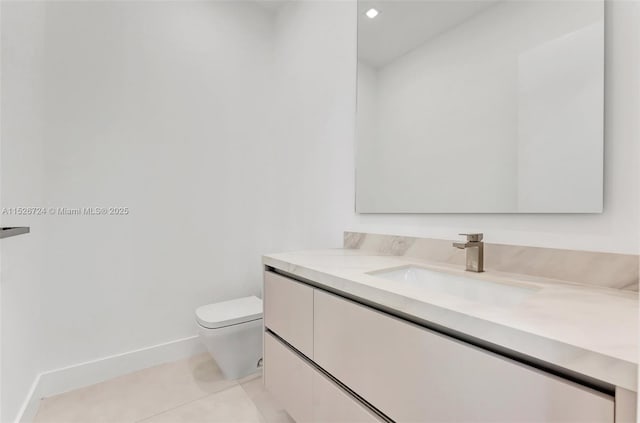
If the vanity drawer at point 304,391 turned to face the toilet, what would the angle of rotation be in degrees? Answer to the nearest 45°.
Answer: approximately 90° to its right

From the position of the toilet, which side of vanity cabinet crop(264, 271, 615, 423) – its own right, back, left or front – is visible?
right

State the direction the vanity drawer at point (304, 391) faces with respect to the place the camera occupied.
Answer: facing the viewer and to the left of the viewer

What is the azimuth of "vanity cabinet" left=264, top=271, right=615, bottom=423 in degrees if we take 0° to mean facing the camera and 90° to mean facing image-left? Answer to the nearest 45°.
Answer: approximately 45°
